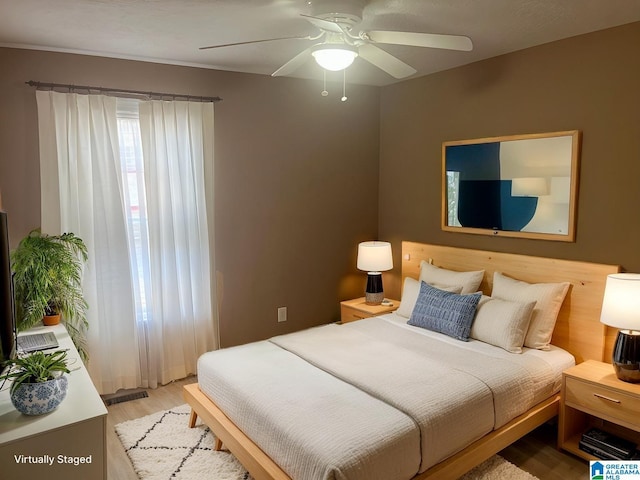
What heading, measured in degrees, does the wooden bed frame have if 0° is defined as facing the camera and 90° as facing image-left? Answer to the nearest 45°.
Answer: approximately 45°

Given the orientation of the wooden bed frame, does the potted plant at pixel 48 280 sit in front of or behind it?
in front

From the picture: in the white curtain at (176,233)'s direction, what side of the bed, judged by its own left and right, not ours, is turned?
right

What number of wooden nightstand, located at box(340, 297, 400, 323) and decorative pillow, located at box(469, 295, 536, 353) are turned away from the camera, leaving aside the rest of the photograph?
0

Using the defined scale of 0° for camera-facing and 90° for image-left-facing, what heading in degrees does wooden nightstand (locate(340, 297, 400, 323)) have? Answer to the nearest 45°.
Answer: approximately 45°

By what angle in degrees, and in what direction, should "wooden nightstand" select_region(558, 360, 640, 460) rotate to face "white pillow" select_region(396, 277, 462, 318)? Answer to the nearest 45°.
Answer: approximately 45° to its right

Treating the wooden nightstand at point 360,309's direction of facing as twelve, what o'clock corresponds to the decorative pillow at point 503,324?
The decorative pillow is roughly at 9 o'clock from the wooden nightstand.

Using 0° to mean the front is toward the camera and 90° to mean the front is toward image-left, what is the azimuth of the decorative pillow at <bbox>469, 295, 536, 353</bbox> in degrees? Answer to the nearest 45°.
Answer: approximately 45°

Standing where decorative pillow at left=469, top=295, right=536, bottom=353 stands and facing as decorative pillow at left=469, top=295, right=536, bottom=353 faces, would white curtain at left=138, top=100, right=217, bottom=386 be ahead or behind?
ahead

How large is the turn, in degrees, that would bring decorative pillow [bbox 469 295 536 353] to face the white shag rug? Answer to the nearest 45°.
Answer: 0° — it already faces it
